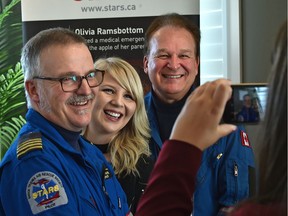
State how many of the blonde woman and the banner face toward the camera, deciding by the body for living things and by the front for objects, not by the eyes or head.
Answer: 2

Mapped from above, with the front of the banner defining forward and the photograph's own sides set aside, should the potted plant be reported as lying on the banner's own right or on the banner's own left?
on the banner's own right

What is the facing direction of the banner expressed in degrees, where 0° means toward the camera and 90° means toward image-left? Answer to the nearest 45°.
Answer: approximately 0°

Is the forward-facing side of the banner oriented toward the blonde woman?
yes

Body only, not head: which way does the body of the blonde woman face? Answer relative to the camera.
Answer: toward the camera

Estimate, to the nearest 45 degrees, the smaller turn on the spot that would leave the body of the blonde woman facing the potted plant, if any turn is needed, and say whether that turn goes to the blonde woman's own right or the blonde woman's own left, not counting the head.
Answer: approximately 135° to the blonde woman's own right

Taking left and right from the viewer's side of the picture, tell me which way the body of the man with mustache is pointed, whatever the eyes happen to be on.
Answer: facing the viewer and to the right of the viewer

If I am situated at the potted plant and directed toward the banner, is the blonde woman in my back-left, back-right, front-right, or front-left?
front-right

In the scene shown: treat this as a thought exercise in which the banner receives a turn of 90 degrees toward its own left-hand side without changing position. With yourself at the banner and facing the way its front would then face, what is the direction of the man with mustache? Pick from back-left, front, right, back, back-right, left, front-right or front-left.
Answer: right

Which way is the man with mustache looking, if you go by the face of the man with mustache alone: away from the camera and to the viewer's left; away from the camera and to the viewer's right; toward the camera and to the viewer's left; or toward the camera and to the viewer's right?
toward the camera and to the viewer's right

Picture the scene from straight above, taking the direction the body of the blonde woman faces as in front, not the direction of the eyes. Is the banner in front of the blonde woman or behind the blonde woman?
behind
